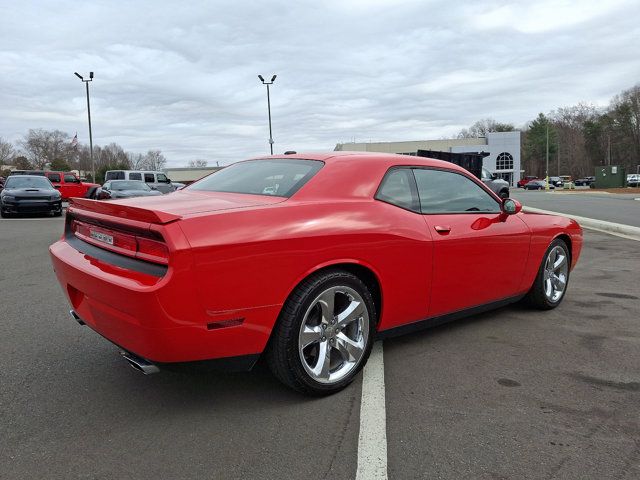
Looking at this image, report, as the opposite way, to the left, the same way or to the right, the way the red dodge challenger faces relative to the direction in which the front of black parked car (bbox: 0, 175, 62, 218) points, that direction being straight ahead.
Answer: to the left

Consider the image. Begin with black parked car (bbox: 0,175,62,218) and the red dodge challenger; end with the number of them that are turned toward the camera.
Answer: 1

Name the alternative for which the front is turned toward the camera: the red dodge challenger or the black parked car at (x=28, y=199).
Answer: the black parked car

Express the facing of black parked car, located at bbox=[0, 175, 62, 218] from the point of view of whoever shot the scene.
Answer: facing the viewer

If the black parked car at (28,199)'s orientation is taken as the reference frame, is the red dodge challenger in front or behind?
in front

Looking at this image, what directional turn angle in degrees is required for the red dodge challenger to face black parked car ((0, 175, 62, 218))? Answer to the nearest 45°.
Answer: approximately 90° to its left

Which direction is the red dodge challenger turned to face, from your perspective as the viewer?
facing away from the viewer and to the right of the viewer
